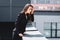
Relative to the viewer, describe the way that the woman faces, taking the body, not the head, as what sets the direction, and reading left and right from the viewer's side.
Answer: facing the viewer and to the right of the viewer
